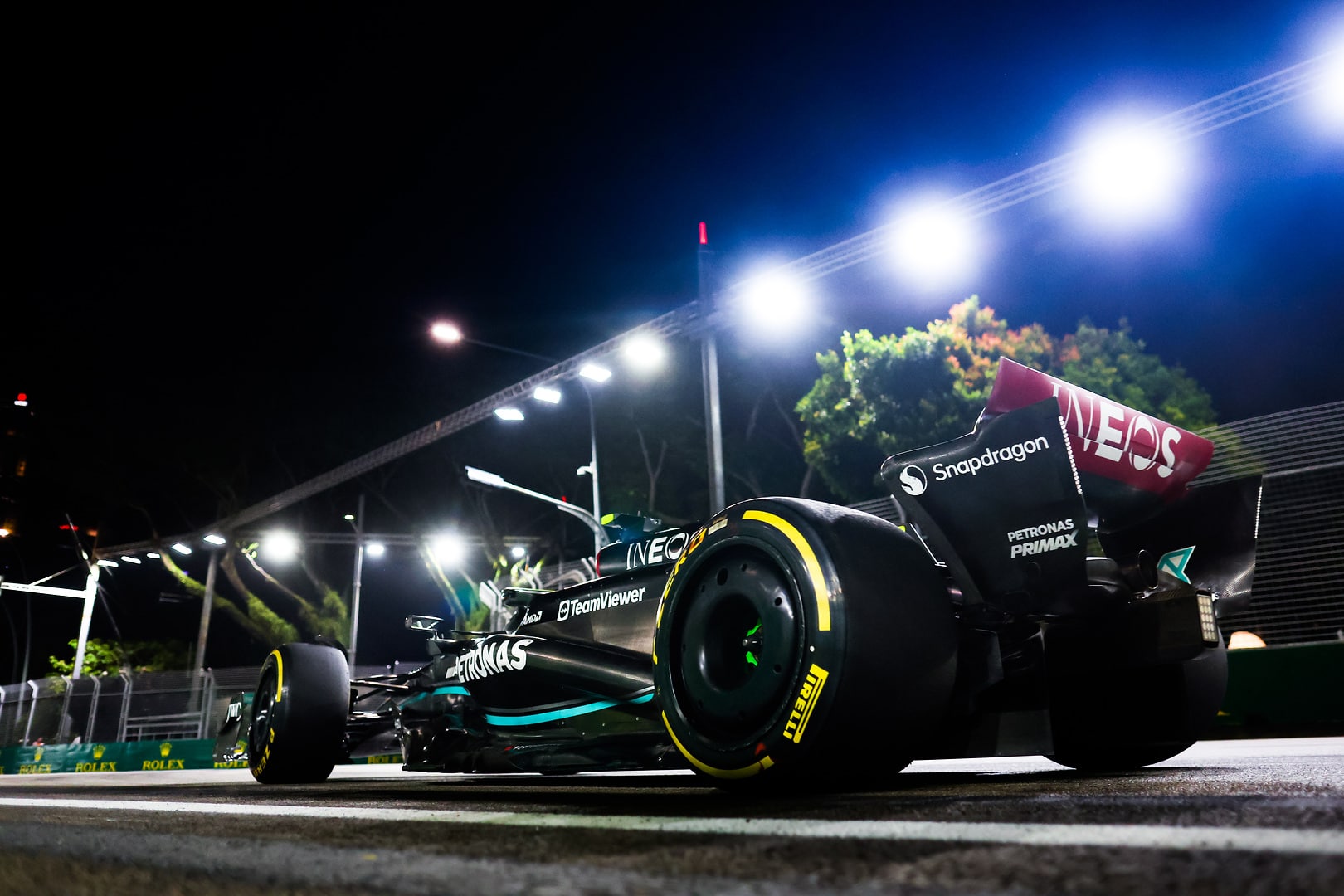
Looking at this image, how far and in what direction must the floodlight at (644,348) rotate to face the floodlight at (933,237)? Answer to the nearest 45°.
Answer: approximately 45° to its left

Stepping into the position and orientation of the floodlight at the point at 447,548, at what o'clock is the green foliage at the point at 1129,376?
The green foliage is roughly at 10 o'clock from the floodlight.

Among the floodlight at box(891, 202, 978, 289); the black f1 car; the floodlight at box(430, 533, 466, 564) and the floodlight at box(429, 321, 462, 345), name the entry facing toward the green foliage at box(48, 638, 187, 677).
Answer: the black f1 car

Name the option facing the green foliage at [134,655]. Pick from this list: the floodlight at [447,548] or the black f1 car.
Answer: the black f1 car

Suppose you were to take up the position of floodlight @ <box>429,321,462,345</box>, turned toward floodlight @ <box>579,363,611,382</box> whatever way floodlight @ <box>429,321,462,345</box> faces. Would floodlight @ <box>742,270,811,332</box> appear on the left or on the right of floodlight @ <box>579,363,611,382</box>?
right

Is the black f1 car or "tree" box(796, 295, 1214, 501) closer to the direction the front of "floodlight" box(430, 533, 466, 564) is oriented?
the black f1 car

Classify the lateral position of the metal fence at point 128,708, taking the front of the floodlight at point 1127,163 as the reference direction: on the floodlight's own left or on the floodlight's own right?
on the floodlight's own right

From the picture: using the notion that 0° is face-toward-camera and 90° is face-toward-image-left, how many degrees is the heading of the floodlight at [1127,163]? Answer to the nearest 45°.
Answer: approximately 0°

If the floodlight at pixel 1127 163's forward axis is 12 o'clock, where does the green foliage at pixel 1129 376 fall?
The green foliage is roughly at 6 o'clock from the floodlight.

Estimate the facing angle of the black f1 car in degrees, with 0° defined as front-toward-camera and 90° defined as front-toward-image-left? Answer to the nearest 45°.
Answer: approximately 135°
